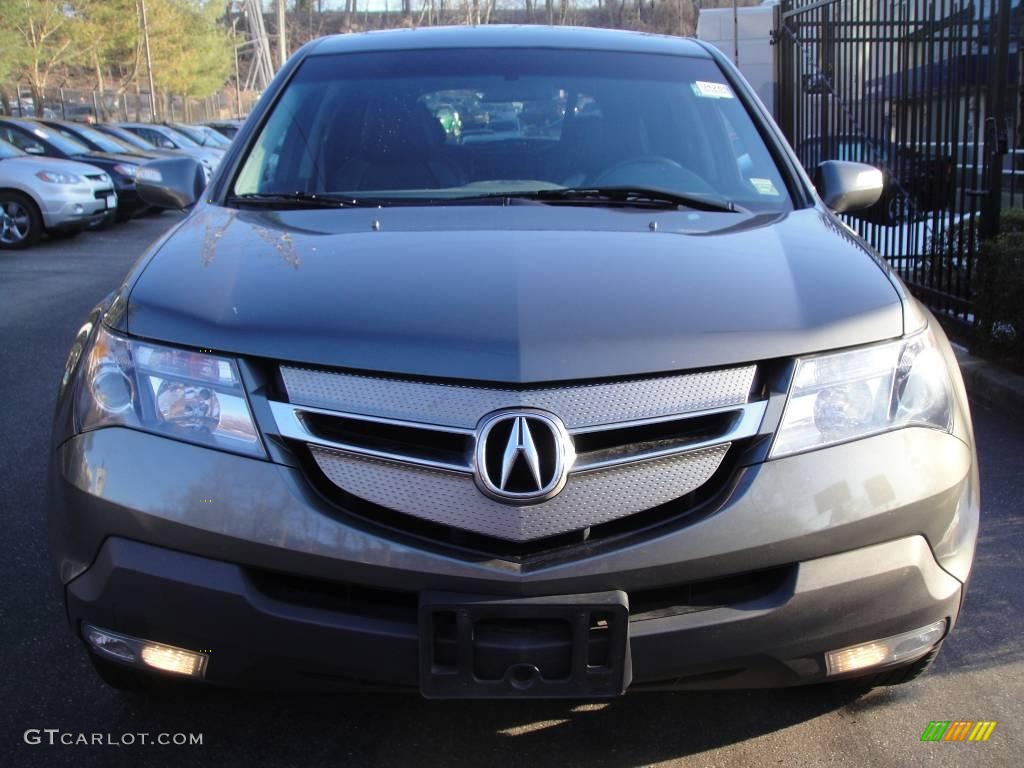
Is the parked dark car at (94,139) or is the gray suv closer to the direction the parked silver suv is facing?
the gray suv

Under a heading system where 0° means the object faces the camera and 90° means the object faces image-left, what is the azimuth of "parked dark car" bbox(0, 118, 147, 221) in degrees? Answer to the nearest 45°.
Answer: approximately 315°

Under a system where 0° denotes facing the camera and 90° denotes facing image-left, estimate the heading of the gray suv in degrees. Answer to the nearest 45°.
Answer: approximately 0°

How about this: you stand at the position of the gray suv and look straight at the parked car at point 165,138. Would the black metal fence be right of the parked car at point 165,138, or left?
right

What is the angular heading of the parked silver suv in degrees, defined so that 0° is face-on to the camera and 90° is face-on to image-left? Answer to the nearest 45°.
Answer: approximately 315°

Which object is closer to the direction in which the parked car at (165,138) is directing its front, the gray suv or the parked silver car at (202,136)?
the gray suv

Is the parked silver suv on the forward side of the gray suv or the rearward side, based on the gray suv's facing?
on the rearward side

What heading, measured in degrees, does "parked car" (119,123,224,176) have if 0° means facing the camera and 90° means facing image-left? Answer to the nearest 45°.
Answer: approximately 315°

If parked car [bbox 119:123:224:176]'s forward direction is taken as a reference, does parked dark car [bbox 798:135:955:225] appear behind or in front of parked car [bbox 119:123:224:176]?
in front
